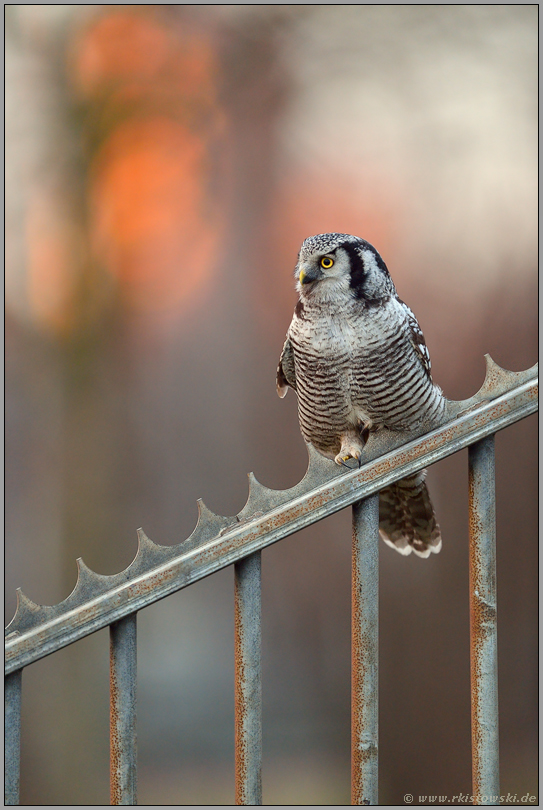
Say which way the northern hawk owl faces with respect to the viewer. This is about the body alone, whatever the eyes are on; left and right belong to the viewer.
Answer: facing the viewer and to the left of the viewer
